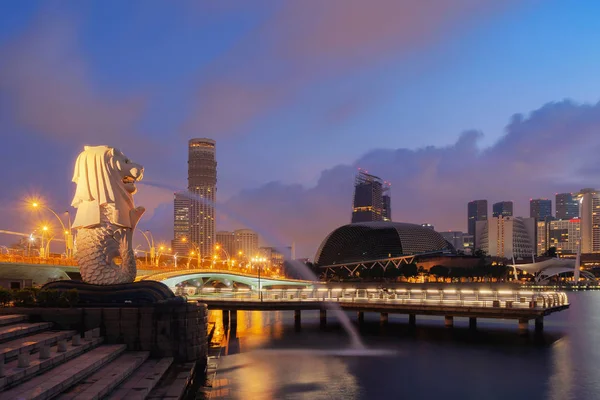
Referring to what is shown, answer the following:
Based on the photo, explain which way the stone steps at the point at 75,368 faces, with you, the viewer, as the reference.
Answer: facing the viewer and to the right of the viewer
